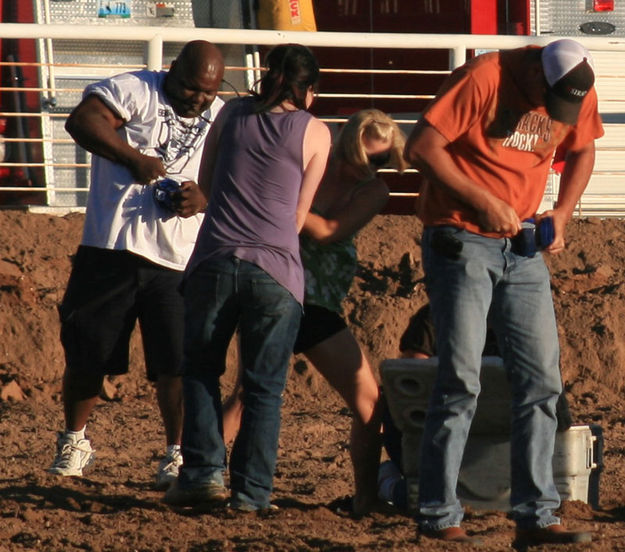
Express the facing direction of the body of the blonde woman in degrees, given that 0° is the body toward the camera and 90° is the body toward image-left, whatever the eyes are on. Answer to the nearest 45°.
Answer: approximately 315°

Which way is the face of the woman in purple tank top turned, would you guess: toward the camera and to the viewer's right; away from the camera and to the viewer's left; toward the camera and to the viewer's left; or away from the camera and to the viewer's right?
away from the camera and to the viewer's right

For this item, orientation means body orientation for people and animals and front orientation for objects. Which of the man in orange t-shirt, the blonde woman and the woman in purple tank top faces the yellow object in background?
the woman in purple tank top

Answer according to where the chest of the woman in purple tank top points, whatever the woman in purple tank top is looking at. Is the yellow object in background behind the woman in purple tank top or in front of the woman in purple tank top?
in front

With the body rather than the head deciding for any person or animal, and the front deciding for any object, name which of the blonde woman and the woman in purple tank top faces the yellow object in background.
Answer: the woman in purple tank top

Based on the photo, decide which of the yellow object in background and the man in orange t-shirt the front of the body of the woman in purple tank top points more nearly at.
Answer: the yellow object in background

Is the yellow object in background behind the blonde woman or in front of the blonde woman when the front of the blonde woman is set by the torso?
behind

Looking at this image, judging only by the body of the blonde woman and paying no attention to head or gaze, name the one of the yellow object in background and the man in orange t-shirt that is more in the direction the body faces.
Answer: the man in orange t-shirt

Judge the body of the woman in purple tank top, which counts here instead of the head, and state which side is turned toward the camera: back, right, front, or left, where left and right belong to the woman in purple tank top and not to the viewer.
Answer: back

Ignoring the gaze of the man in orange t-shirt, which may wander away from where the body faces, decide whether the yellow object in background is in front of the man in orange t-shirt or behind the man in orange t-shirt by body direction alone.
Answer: behind
